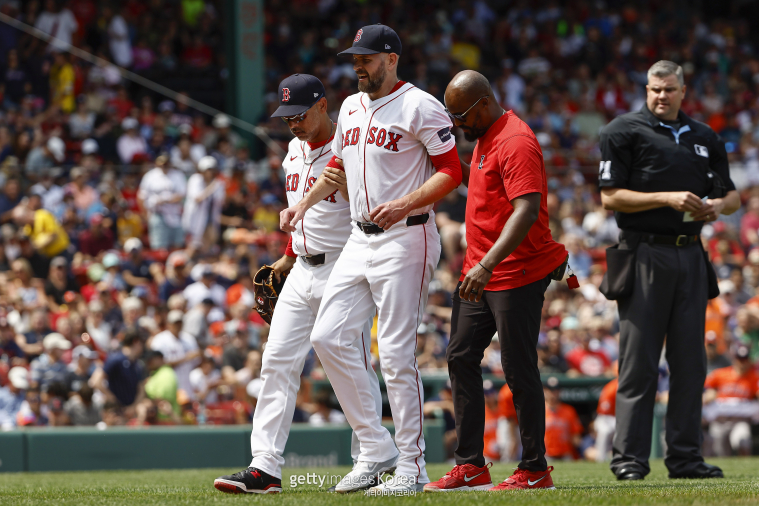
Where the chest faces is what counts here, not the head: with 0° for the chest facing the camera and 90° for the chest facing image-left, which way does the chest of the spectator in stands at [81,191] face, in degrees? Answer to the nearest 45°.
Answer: approximately 0°

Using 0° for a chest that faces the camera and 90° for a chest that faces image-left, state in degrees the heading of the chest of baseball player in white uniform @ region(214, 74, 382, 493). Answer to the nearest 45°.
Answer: approximately 45°

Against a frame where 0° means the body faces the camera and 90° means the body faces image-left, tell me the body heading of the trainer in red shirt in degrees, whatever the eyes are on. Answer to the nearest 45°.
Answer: approximately 90°

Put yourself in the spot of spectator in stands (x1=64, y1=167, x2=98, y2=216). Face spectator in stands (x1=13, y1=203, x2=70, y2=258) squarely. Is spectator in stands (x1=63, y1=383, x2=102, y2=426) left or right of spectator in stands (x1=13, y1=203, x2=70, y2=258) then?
left

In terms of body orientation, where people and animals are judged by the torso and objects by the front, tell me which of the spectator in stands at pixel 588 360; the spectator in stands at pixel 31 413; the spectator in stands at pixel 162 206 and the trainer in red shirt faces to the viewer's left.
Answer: the trainer in red shirt

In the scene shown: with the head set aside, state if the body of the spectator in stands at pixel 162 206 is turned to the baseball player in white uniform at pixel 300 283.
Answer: yes

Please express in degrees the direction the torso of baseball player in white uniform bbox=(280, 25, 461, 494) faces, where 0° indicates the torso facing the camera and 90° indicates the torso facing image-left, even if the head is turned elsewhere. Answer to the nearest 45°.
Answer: approximately 45°
